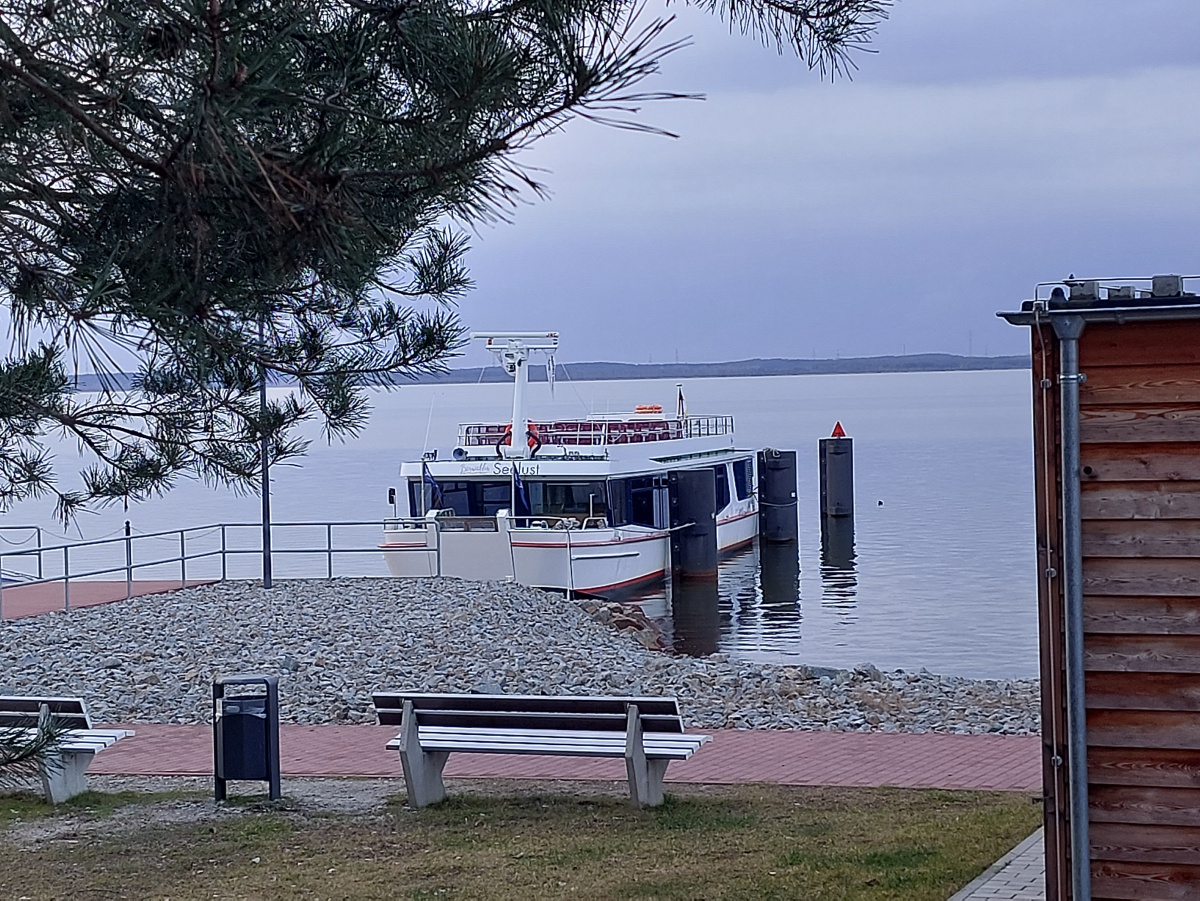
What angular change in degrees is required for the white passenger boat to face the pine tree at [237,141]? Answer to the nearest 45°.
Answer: approximately 45° to its left

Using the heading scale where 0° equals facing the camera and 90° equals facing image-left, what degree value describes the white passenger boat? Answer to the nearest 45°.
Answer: approximately 45°

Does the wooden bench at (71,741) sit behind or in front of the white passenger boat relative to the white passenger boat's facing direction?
in front

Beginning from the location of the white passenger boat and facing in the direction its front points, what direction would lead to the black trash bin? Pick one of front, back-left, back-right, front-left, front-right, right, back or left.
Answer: front-left

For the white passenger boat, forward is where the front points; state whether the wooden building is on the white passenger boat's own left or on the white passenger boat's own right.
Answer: on the white passenger boat's own left

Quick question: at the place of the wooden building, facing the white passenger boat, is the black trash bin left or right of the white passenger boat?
left
